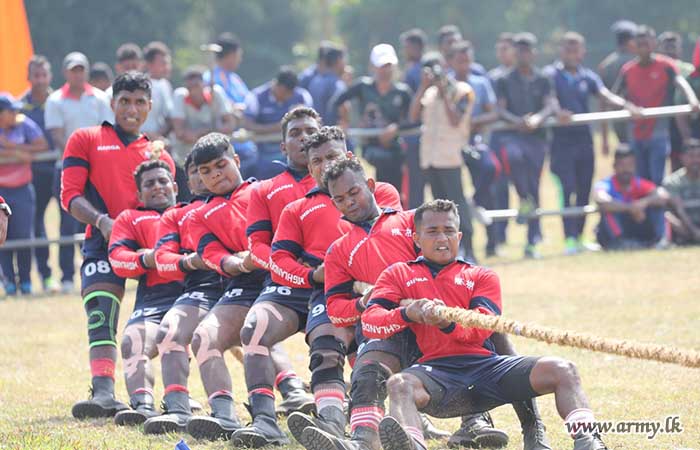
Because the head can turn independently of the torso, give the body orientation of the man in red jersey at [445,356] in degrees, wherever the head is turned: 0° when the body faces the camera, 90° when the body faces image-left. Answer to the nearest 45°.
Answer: approximately 0°

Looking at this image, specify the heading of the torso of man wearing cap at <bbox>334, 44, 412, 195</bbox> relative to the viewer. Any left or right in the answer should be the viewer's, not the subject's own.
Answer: facing the viewer

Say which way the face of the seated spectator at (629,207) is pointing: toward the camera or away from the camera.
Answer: toward the camera

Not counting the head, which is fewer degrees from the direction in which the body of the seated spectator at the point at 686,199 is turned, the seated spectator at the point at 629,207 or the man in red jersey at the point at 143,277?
the man in red jersey

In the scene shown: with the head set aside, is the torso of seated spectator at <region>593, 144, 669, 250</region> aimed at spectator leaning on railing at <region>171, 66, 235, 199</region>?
no

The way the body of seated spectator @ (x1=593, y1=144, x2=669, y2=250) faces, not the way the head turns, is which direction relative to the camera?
toward the camera

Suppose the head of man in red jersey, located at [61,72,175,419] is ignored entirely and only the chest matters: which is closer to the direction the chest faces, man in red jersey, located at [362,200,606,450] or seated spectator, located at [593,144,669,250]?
the man in red jersey

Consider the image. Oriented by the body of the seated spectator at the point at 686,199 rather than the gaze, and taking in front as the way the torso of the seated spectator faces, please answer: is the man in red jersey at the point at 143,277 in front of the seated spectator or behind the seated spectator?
in front

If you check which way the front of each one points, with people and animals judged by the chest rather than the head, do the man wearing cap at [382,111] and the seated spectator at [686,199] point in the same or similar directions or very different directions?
same or similar directions

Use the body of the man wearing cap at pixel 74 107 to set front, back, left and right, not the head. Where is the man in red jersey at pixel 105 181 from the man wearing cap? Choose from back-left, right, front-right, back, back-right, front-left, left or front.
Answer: front

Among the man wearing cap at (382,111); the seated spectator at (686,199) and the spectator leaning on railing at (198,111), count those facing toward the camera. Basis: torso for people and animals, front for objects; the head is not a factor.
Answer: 3

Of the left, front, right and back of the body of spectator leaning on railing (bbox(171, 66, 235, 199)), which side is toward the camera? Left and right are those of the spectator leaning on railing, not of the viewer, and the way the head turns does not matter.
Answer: front

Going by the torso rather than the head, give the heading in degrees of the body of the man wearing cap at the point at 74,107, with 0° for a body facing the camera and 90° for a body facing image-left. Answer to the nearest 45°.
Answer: approximately 0°

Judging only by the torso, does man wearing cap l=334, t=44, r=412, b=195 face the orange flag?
no

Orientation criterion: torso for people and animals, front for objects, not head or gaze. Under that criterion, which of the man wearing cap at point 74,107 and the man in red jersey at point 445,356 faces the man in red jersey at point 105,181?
the man wearing cap
